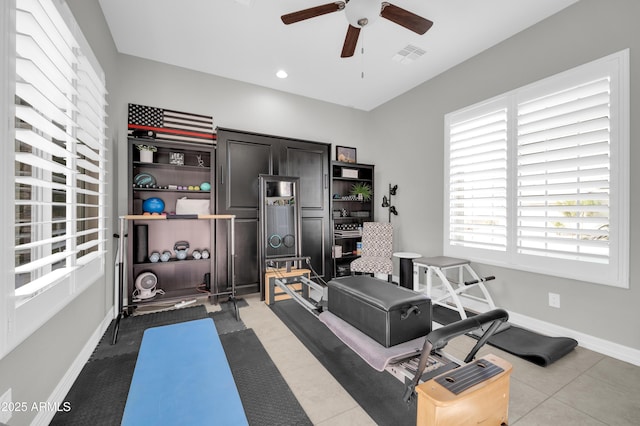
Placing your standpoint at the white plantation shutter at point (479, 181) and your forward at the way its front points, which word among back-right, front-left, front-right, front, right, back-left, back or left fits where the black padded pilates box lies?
front-left

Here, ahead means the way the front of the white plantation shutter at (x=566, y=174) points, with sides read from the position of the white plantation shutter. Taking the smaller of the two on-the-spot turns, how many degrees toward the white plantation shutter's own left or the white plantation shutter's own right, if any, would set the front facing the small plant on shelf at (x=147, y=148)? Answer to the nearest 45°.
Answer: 0° — it already faces it

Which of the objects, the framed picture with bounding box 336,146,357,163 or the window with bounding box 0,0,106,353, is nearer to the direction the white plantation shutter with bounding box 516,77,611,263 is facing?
the window

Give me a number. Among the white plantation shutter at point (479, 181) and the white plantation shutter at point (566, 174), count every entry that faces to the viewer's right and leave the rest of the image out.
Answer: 0

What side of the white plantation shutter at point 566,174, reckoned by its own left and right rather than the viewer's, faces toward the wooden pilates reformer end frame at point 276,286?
front

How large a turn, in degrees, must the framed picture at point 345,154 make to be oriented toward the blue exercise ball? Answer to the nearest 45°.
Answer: approximately 90° to its right

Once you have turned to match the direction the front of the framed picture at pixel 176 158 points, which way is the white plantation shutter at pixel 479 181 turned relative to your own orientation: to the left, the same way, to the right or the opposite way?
to the right

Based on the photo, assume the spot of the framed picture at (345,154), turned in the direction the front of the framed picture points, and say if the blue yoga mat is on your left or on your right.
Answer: on your right

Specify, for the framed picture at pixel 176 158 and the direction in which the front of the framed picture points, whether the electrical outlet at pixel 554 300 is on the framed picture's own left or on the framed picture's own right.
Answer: on the framed picture's own left

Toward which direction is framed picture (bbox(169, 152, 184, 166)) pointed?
toward the camera

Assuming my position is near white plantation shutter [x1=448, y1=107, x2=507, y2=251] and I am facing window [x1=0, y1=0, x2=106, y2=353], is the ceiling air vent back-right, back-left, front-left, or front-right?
front-right

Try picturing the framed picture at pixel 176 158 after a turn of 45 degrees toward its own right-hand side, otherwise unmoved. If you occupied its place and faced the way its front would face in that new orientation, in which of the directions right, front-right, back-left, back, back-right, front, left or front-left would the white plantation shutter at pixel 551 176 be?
left

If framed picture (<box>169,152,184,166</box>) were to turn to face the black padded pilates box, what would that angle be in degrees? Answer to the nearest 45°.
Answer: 0° — it already faces it

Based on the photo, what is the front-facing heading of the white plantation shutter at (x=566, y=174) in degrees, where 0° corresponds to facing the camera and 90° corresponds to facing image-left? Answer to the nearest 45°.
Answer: approximately 45°

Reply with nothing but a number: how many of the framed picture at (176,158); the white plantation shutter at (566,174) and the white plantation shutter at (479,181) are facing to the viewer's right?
0

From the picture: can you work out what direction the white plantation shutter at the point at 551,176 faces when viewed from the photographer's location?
facing the viewer and to the left of the viewer
